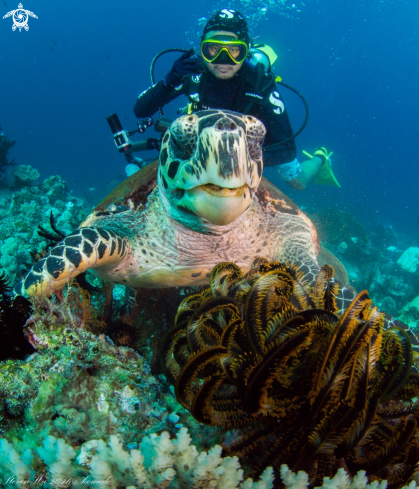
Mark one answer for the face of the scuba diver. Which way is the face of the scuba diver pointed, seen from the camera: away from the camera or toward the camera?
toward the camera

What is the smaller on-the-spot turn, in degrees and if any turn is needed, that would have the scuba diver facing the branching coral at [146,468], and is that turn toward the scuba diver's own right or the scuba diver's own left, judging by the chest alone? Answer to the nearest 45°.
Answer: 0° — they already face it

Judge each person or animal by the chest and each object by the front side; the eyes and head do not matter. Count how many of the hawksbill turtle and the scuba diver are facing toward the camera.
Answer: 2

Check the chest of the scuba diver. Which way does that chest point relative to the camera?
toward the camera

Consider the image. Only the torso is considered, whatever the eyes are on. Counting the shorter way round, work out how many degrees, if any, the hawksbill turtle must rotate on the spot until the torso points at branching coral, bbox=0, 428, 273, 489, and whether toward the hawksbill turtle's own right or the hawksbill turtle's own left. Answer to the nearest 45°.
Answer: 0° — it already faces it

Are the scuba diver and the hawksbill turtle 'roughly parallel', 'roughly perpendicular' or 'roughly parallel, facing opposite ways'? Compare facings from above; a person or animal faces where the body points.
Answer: roughly parallel

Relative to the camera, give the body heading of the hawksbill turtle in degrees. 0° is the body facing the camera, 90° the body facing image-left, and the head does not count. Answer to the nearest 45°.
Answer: approximately 0°
